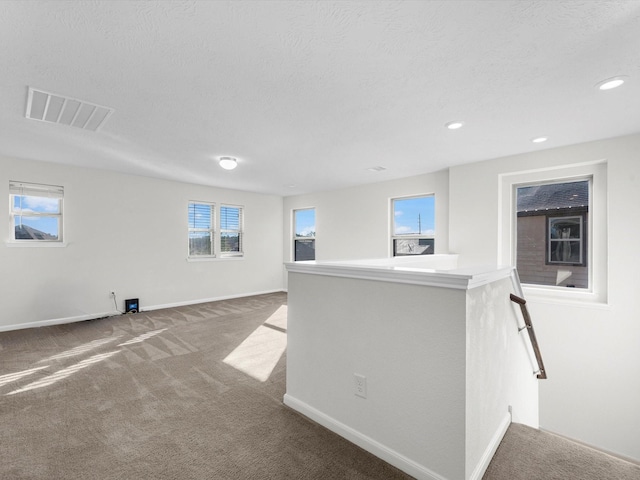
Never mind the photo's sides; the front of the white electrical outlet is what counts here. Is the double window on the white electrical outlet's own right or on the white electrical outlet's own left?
on the white electrical outlet's own right

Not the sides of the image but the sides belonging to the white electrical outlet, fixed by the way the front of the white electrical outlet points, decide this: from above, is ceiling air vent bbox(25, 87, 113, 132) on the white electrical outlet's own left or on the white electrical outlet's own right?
on the white electrical outlet's own right

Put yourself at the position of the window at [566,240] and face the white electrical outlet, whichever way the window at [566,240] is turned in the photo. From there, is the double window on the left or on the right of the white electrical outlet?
right

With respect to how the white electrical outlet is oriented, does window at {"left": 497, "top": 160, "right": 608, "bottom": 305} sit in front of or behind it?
behind

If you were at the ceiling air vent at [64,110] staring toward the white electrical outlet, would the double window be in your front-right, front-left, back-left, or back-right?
back-left

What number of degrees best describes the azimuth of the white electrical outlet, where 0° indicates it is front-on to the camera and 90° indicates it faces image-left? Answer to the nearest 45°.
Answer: approximately 45°

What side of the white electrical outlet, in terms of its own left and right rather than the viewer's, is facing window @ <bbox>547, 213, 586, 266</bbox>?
back

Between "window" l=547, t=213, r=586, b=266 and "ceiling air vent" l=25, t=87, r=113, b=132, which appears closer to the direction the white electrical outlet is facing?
the ceiling air vent

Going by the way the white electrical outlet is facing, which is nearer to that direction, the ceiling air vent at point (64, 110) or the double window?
the ceiling air vent
